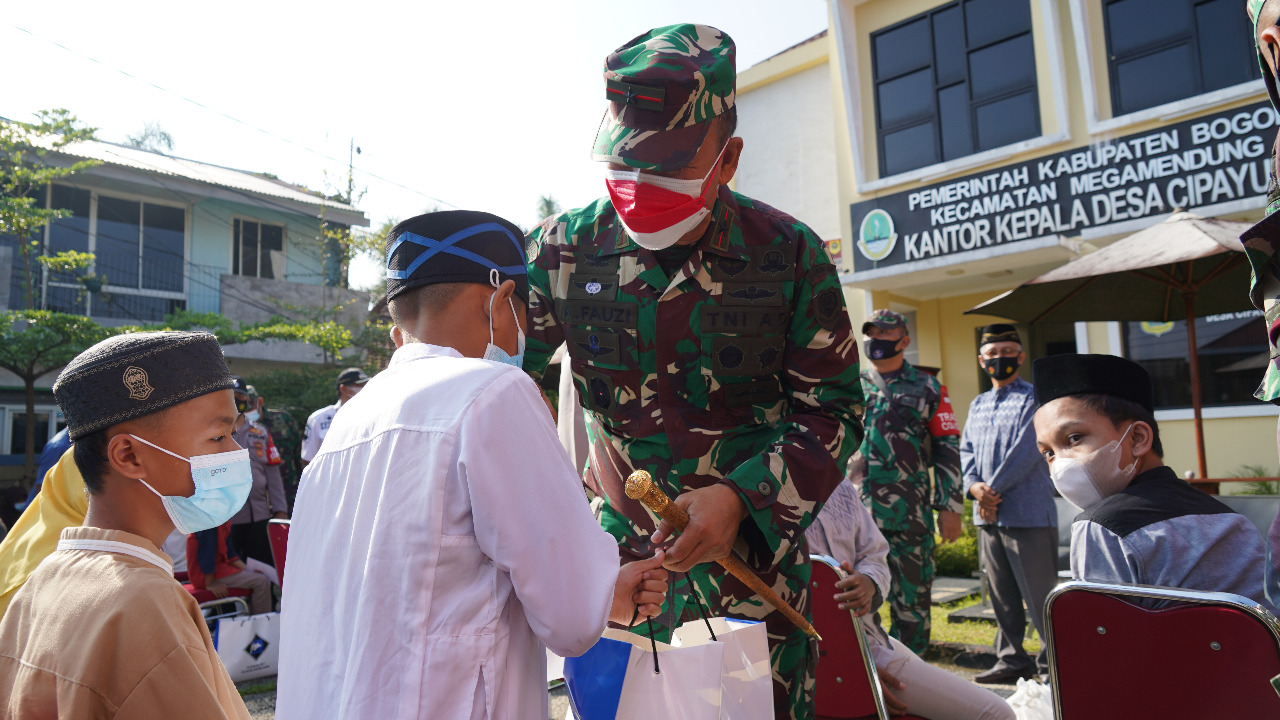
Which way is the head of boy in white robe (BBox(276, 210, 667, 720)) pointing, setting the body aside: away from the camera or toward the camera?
away from the camera

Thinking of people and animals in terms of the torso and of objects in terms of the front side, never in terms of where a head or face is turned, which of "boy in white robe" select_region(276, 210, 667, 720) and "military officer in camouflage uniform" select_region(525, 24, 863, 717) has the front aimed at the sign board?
the boy in white robe

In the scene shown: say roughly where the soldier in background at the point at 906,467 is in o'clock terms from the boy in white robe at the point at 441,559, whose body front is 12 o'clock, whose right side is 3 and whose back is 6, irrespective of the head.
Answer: The soldier in background is roughly at 12 o'clock from the boy in white robe.

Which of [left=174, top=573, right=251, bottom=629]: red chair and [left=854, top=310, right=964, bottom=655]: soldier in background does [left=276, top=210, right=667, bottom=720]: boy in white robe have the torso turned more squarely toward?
the soldier in background

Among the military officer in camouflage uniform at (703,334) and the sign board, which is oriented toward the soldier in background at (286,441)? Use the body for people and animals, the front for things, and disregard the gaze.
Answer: the sign board

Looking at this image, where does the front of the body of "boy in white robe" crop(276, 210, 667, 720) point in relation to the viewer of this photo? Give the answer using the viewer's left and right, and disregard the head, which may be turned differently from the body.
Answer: facing away from the viewer and to the right of the viewer

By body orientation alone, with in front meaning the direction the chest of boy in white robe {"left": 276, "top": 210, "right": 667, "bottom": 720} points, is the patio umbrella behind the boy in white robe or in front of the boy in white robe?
in front

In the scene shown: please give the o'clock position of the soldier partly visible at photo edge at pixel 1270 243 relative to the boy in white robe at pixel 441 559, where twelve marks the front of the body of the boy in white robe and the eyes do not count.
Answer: The soldier partly visible at photo edge is roughly at 2 o'clock from the boy in white robe.

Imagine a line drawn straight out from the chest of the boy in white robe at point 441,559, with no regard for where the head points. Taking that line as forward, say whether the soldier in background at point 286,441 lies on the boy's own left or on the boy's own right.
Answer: on the boy's own left
